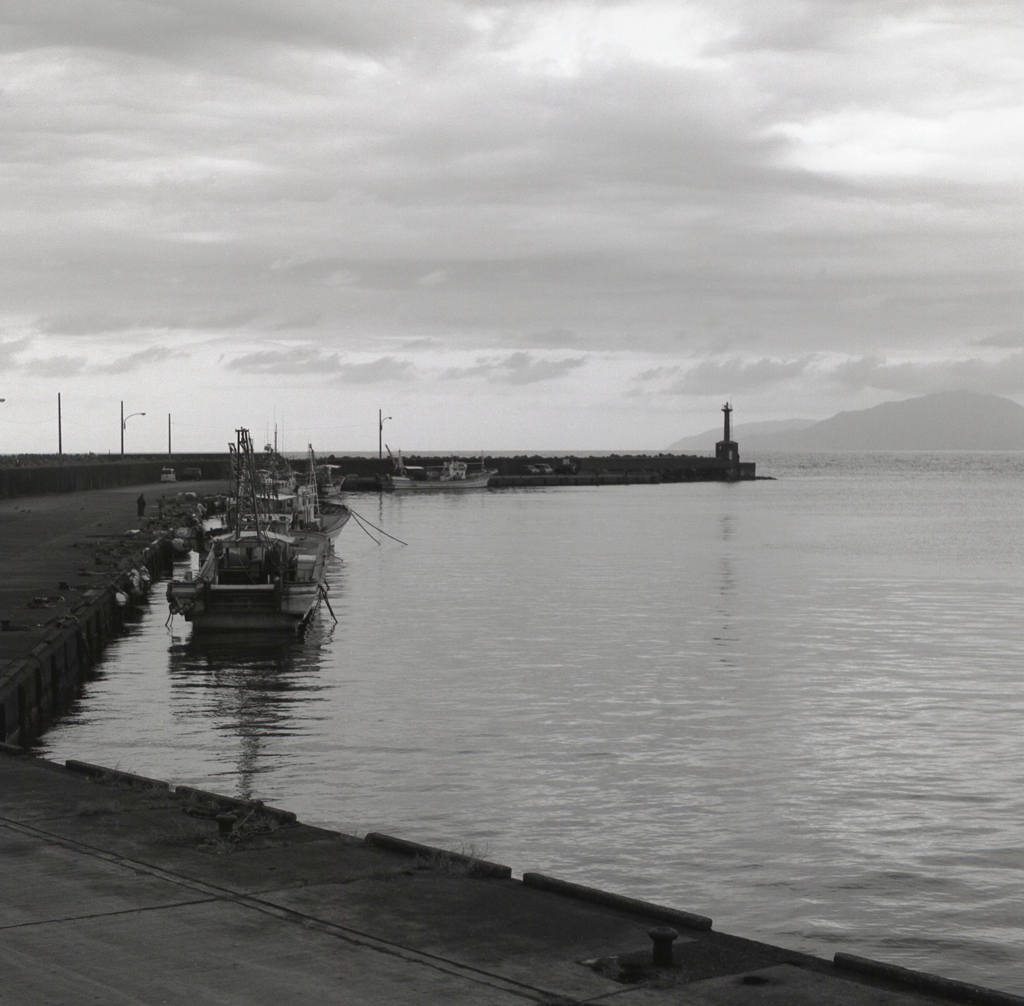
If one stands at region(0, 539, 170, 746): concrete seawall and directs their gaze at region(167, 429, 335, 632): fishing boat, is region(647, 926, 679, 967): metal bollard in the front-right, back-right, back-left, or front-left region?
back-right

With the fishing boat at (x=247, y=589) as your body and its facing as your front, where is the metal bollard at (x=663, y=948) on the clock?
The metal bollard is roughly at 6 o'clock from the fishing boat.

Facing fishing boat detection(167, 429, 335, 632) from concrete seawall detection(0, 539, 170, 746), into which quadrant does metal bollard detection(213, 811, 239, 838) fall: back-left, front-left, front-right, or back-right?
back-right

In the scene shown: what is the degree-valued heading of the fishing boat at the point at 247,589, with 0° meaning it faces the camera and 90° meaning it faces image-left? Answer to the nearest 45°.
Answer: approximately 180°

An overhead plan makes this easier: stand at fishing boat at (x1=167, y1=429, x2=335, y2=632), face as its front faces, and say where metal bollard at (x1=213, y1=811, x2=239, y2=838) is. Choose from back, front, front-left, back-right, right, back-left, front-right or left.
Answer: back
